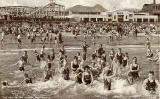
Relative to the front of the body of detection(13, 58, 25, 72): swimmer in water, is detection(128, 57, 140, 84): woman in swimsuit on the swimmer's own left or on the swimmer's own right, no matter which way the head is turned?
on the swimmer's own left

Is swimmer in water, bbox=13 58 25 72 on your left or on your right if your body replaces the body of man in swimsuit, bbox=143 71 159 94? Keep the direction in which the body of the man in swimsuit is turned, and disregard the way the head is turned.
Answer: on your right

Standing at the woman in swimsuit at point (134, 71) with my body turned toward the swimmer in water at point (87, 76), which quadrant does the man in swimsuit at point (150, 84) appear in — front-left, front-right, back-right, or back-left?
back-left

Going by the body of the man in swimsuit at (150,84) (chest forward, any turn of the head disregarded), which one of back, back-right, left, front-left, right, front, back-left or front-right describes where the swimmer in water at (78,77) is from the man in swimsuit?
right

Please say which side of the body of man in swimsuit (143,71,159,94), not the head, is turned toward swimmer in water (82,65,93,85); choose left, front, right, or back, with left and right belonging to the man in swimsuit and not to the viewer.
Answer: right

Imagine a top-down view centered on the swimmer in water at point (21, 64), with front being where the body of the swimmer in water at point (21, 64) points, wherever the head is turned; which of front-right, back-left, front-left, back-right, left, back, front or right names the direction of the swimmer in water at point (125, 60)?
back-left

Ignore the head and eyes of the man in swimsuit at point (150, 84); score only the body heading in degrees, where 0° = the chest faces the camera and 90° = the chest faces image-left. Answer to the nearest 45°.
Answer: approximately 0°
